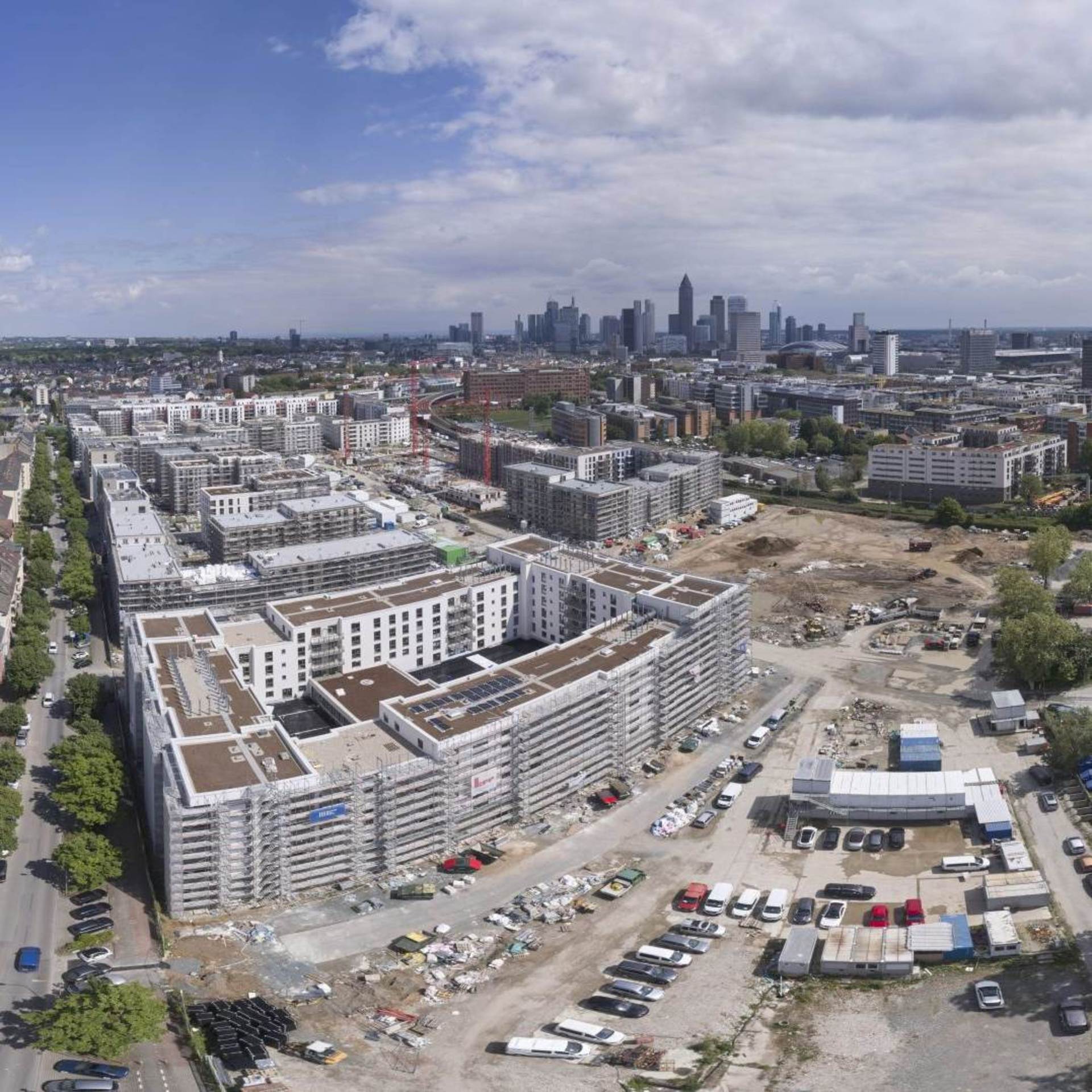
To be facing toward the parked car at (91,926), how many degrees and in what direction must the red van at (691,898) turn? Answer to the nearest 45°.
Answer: approximately 45° to its right

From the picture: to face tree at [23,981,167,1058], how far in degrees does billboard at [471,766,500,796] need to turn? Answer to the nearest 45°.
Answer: approximately 90° to its right

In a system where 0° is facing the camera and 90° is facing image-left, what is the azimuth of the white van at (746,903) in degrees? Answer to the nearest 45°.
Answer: approximately 45°

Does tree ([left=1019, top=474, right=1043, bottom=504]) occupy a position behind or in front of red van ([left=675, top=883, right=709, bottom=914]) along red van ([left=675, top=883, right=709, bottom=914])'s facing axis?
behind

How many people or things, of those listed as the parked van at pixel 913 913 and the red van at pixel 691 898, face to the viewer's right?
0

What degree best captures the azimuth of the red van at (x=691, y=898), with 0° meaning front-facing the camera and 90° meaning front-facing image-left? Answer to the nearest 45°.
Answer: approximately 45°

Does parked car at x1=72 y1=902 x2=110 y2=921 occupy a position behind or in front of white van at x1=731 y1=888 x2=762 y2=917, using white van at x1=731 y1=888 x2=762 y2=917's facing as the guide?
in front

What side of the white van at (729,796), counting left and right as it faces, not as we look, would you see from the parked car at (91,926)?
front
